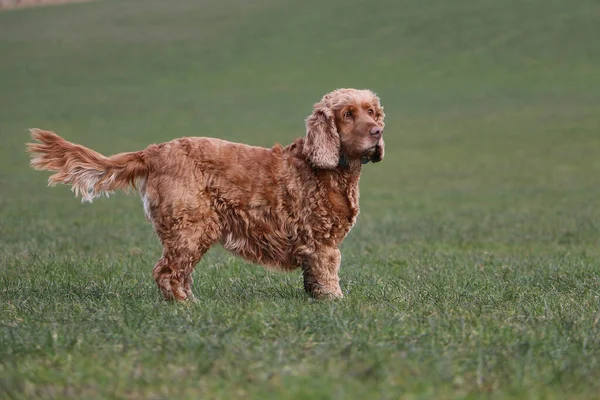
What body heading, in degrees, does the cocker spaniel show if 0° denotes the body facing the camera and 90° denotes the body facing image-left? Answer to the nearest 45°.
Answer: approximately 270°
